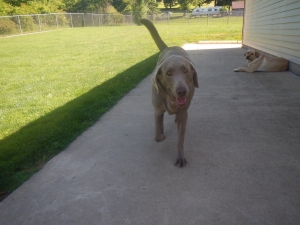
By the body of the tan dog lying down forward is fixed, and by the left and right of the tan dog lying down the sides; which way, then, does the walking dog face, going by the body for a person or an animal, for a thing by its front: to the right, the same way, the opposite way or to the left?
to the left

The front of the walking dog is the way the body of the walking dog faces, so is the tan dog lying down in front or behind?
behind

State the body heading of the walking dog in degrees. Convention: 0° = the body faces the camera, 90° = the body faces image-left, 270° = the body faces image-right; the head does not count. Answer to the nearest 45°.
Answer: approximately 0°

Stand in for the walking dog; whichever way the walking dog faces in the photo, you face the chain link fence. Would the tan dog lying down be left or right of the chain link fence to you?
right

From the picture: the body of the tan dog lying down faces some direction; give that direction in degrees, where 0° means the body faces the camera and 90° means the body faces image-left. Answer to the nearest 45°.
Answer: approximately 90°

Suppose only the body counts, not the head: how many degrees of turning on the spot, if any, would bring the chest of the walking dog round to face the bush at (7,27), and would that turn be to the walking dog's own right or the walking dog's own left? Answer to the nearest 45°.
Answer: approximately 135° to the walking dog's own right

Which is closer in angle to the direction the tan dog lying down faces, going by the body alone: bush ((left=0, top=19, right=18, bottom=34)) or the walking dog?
the bush

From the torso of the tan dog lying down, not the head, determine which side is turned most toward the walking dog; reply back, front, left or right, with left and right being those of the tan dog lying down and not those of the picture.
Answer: left

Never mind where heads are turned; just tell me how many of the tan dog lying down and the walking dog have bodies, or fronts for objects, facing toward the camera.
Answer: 1

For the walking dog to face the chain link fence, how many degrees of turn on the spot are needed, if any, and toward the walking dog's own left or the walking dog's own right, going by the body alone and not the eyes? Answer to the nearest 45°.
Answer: approximately 180°
